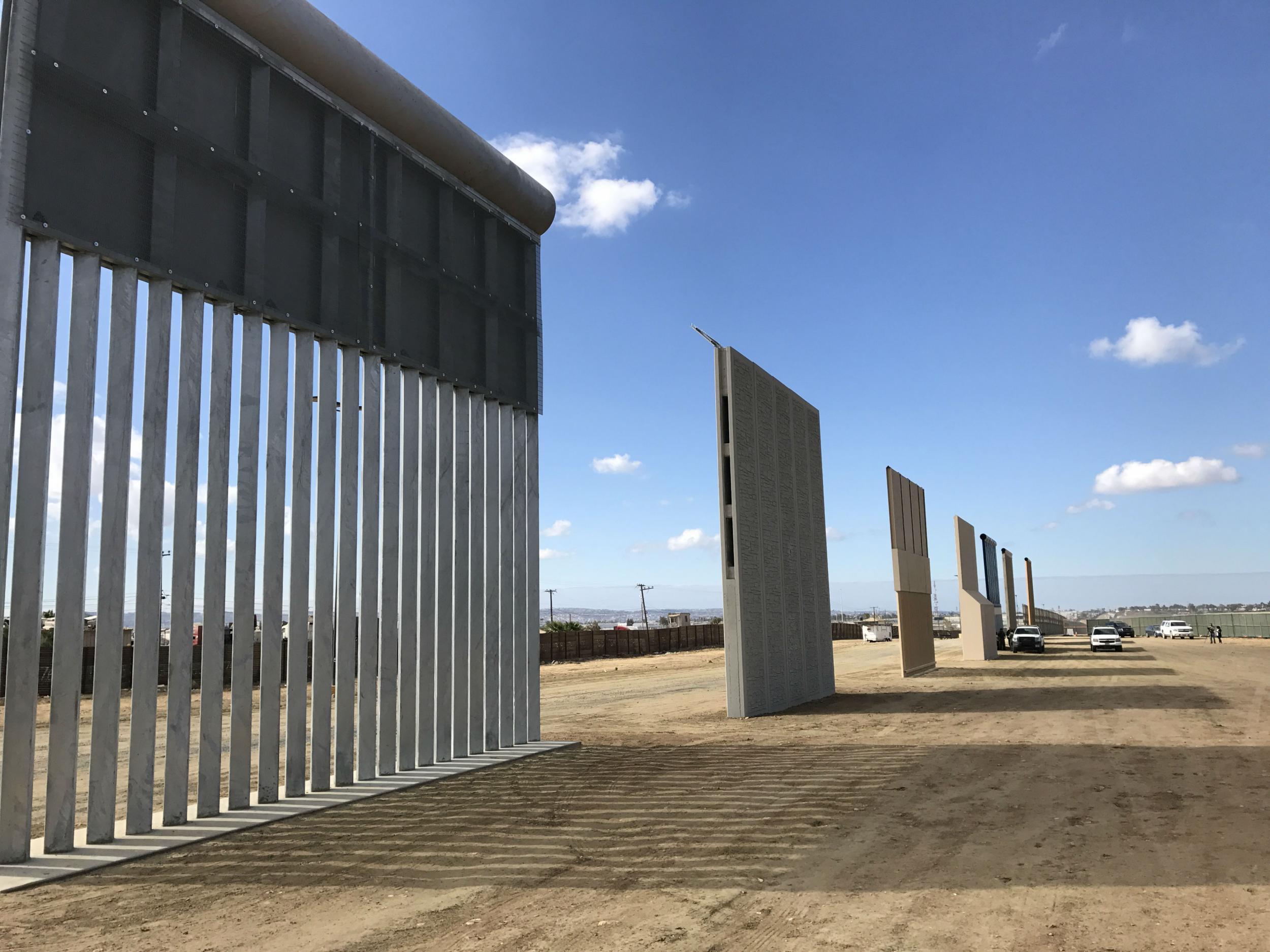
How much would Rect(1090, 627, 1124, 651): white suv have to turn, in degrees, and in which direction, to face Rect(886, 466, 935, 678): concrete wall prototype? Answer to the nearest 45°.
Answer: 0° — it already faces it

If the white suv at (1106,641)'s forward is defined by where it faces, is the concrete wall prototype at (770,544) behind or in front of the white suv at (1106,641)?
in front

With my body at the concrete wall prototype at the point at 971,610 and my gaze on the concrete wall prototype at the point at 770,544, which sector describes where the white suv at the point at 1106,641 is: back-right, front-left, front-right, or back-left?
back-left

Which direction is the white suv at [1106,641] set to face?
toward the camera

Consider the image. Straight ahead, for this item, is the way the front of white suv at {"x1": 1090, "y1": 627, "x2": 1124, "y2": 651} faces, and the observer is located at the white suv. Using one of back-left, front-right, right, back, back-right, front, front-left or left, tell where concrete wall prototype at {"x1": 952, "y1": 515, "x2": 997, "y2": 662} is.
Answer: front-right

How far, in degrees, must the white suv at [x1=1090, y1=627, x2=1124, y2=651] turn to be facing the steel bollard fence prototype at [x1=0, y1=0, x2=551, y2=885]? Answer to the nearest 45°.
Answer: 0° — it already faces it
